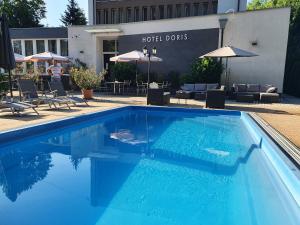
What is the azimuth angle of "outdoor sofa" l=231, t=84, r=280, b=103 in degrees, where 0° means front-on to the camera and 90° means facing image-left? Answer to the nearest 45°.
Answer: approximately 0°

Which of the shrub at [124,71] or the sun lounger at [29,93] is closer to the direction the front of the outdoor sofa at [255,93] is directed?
the sun lounger

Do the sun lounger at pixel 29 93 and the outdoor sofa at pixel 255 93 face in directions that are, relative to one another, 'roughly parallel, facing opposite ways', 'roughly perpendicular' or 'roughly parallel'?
roughly perpendicular

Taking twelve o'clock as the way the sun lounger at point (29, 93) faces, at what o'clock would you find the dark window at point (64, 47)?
The dark window is roughly at 8 o'clock from the sun lounger.

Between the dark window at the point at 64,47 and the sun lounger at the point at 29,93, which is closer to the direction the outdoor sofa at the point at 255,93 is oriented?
the sun lounger

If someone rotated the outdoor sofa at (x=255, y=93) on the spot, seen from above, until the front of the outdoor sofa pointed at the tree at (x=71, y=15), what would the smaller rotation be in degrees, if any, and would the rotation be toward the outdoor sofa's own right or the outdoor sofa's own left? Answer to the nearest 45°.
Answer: approximately 135° to the outdoor sofa's own right

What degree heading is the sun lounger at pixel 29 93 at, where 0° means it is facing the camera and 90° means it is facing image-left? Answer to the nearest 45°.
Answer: approximately 315°

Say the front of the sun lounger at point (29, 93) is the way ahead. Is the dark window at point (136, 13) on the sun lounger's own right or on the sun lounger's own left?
on the sun lounger's own left

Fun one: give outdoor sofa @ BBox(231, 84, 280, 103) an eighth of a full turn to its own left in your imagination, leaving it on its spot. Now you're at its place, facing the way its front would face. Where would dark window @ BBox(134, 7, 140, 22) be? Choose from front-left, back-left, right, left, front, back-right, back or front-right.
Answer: back

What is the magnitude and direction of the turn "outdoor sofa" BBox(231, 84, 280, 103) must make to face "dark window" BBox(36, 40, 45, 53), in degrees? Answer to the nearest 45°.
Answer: approximately 90° to its right

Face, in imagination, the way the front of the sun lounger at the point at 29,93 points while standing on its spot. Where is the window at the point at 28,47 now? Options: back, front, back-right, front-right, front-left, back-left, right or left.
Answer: back-left

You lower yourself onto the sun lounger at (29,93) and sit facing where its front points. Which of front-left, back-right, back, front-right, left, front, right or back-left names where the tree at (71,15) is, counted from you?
back-left

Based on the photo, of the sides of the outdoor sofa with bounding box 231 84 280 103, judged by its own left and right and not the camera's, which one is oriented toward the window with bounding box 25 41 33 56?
right

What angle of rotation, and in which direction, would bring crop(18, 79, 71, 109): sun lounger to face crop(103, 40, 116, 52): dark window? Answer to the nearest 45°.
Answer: approximately 90° to its left

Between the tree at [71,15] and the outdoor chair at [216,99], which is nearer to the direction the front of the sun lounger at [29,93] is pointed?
the outdoor chair
